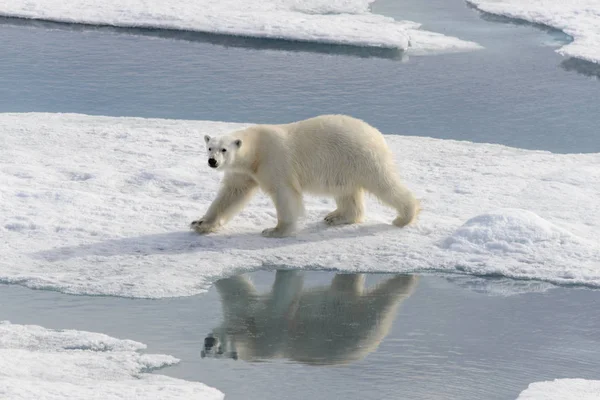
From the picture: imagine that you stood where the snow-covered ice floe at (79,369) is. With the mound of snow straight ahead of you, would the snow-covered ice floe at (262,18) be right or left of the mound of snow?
left

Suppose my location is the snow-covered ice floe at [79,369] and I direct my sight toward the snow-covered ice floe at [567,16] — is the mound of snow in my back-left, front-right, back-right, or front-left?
front-right

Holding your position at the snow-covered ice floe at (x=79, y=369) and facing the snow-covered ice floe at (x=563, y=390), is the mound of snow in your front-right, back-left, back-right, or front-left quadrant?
front-left

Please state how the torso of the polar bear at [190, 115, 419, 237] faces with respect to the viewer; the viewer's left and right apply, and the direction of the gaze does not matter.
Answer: facing to the left of the viewer

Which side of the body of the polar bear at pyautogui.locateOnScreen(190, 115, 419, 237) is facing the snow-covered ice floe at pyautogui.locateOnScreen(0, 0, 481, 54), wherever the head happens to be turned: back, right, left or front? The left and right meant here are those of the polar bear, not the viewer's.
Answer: right

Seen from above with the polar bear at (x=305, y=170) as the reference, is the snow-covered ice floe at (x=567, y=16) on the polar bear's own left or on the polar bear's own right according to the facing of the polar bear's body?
on the polar bear's own right

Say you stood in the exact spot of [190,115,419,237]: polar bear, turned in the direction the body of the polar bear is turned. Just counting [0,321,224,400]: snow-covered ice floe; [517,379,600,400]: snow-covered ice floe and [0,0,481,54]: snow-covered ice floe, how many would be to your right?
1

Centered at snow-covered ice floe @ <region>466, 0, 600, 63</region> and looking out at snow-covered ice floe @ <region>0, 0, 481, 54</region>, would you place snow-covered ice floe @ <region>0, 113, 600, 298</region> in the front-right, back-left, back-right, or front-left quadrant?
front-left

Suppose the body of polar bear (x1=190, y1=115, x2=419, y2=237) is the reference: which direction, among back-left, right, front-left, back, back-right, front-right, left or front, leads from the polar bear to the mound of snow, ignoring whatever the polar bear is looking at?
back

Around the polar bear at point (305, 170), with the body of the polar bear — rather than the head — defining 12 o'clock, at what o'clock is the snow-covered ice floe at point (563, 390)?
The snow-covered ice floe is roughly at 8 o'clock from the polar bear.
